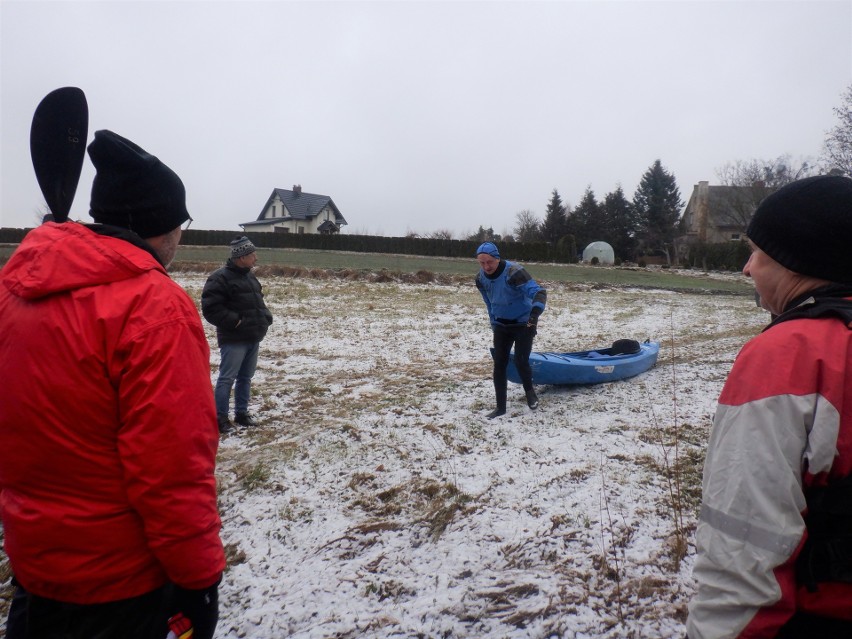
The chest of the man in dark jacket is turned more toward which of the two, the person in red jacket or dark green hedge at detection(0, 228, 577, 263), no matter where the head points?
the person in red jacket

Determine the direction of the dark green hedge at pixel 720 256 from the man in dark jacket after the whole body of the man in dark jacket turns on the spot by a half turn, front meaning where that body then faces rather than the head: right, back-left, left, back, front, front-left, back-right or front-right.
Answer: right

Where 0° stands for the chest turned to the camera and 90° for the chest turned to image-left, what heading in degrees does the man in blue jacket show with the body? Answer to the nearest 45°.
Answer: approximately 45°

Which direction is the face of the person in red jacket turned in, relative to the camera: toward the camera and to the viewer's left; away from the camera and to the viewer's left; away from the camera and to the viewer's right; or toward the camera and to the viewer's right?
away from the camera and to the viewer's right

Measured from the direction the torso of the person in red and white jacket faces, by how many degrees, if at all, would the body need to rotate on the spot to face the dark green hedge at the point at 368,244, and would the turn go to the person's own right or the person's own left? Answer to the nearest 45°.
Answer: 0° — they already face it

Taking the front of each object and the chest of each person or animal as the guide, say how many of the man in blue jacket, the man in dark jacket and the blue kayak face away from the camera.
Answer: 0

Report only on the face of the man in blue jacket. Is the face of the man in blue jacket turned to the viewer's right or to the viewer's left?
to the viewer's left

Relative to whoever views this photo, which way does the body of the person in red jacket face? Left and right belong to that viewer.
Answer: facing away from the viewer and to the right of the viewer

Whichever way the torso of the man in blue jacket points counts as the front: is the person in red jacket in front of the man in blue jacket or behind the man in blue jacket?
in front

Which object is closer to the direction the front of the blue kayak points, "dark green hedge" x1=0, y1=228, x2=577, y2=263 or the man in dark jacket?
the man in dark jacket

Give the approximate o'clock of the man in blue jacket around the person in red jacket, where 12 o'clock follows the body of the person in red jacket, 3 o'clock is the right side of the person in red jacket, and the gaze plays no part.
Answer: The man in blue jacket is roughly at 12 o'clock from the person in red jacket.

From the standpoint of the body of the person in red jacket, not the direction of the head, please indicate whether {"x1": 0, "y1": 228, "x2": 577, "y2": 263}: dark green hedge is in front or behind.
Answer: in front

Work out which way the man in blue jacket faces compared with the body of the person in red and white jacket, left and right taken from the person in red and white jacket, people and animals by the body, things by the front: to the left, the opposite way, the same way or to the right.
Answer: to the left

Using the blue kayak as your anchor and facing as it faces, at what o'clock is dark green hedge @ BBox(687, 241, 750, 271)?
The dark green hedge is roughly at 5 o'clock from the blue kayak.
